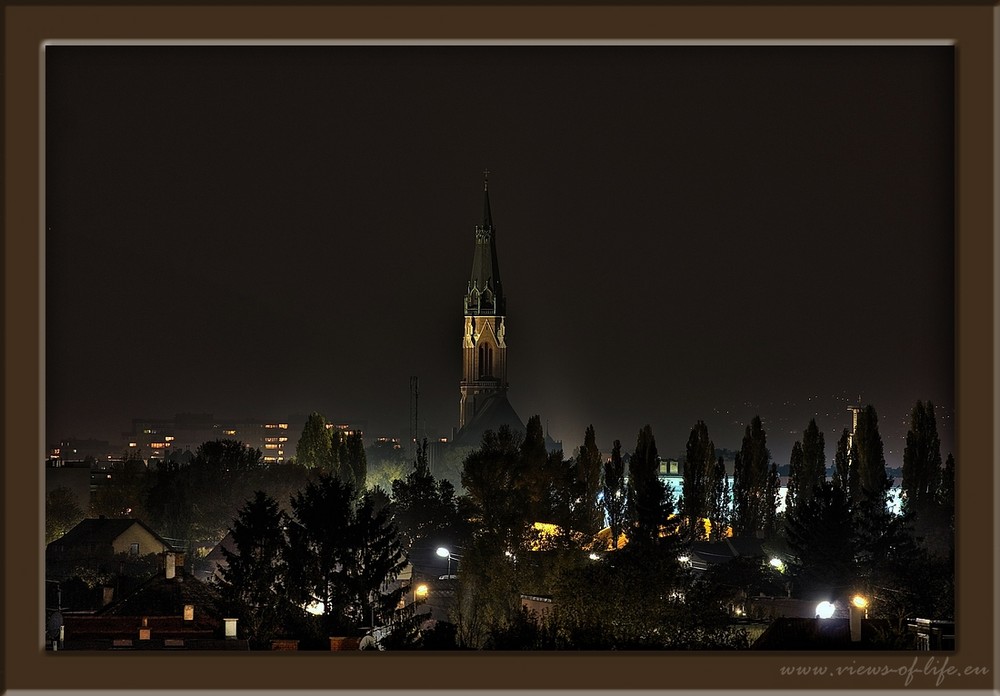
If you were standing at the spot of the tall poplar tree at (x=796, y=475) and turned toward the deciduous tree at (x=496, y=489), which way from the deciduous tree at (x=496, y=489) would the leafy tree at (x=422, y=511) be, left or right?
right
